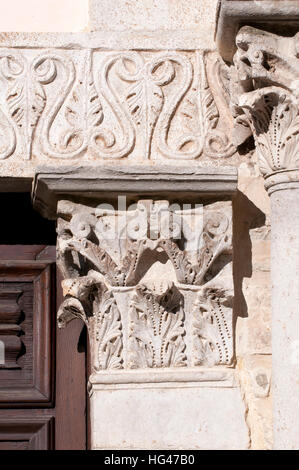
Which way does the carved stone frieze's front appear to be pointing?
toward the camera

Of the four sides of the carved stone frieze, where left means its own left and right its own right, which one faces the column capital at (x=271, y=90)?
left
